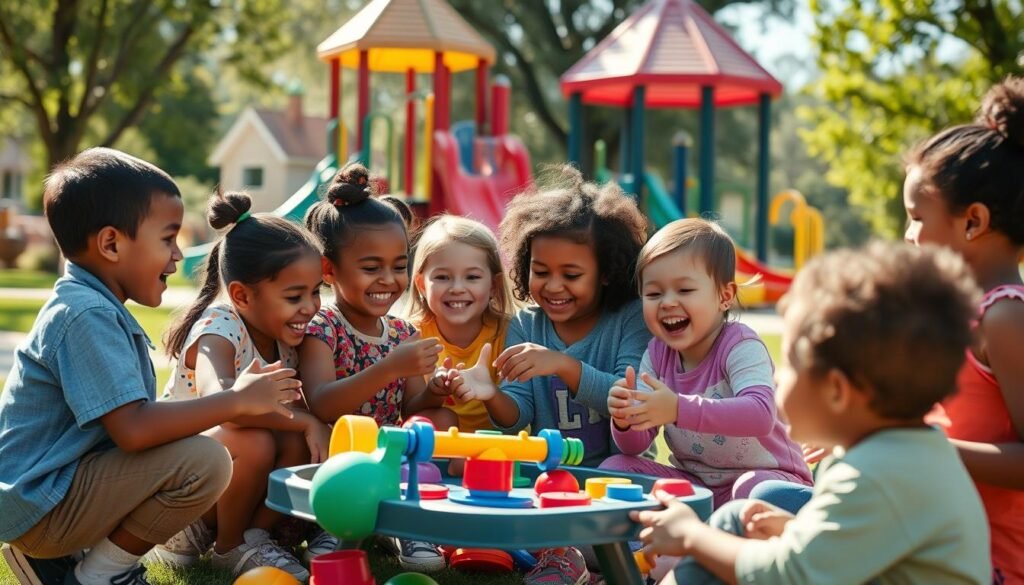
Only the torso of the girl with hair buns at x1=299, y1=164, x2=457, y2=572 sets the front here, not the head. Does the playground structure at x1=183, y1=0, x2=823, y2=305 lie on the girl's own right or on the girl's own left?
on the girl's own left

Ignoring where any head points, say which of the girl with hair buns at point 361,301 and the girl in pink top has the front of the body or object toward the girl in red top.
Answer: the girl with hair buns

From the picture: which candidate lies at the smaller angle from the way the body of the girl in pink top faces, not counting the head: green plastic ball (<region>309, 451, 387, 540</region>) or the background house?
the green plastic ball

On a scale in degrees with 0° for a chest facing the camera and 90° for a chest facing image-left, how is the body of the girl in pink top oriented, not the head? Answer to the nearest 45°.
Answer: approximately 45°

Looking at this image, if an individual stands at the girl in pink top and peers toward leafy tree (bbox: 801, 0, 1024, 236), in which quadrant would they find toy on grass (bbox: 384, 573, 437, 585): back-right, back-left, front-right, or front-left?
back-left

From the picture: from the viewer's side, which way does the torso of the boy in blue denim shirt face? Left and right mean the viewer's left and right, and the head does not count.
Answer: facing to the right of the viewer

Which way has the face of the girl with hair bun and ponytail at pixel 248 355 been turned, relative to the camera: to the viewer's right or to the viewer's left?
to the viewer's right

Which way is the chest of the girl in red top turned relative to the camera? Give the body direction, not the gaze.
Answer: to the viewer's left

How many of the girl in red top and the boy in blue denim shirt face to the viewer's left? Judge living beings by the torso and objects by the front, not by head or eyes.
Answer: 1

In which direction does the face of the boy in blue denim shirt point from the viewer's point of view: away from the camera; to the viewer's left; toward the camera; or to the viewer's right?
to the viewer's right

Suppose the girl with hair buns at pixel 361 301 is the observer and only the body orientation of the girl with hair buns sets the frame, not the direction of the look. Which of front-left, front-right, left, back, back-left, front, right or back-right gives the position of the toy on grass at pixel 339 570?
front-right

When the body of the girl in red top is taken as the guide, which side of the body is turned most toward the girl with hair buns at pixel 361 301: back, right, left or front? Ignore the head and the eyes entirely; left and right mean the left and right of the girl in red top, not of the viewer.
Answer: front

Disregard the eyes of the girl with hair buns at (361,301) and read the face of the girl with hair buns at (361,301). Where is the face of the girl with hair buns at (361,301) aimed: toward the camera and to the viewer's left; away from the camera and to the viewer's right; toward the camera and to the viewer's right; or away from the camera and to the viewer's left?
toward the camera and to the viewer's right

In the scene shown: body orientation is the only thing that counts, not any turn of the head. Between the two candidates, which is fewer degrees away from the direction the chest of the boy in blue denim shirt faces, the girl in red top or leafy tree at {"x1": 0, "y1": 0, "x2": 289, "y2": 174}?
the girl in red top
